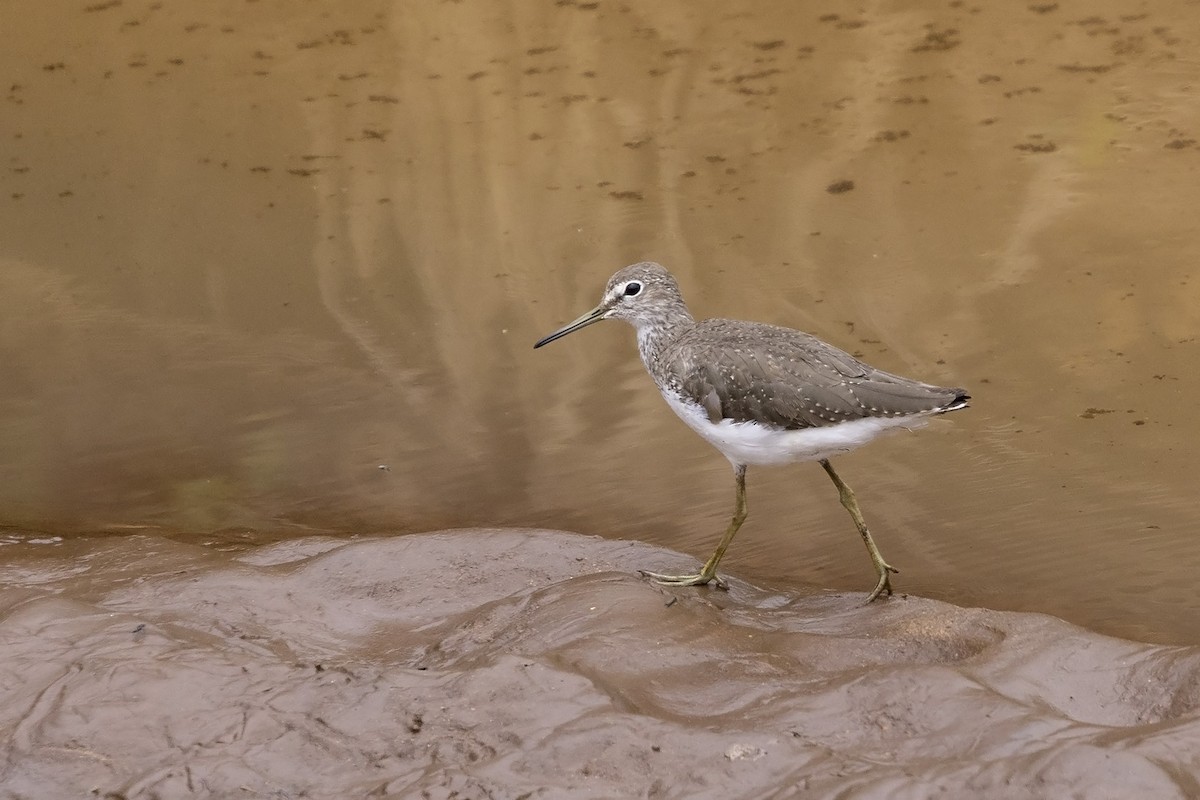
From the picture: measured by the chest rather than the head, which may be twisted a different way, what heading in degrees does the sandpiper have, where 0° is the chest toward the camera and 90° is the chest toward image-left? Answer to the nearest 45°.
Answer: approximately 90°
